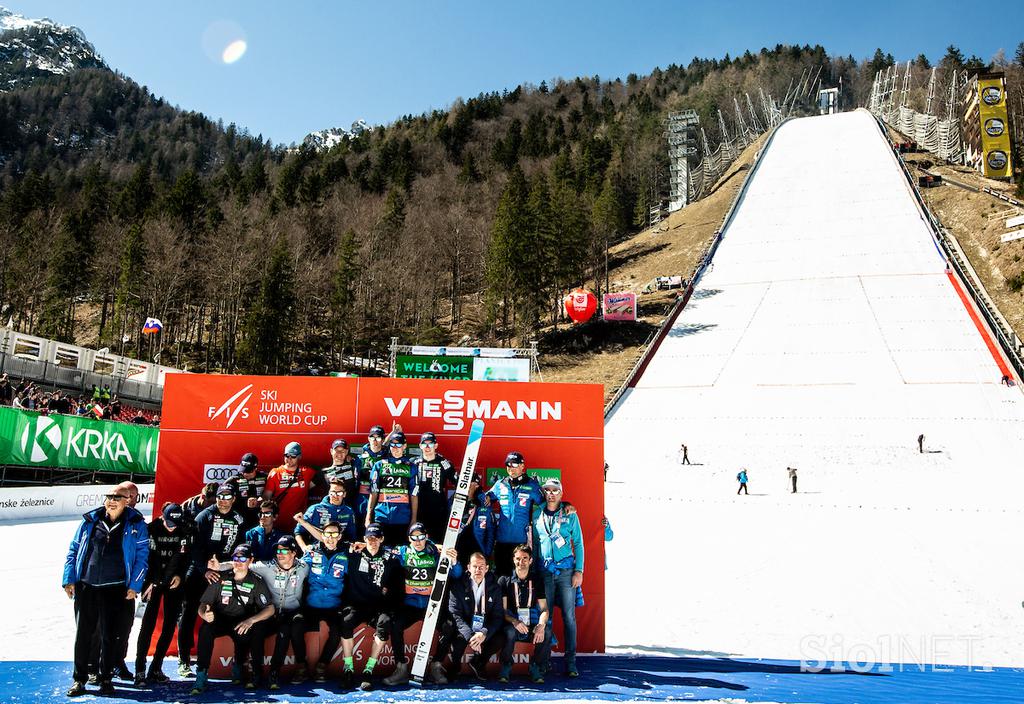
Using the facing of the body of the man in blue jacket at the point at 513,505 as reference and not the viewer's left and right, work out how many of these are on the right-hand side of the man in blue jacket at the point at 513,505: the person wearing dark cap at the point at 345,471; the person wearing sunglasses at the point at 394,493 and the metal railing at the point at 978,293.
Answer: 2

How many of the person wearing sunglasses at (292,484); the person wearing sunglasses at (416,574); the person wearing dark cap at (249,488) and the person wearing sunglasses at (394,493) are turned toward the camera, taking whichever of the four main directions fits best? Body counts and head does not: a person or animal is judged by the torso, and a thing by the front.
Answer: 4

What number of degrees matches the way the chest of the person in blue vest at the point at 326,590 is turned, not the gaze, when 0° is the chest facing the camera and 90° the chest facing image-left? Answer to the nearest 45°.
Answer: approximately 0°

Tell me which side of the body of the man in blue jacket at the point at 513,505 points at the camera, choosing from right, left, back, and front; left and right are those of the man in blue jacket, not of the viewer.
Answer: front

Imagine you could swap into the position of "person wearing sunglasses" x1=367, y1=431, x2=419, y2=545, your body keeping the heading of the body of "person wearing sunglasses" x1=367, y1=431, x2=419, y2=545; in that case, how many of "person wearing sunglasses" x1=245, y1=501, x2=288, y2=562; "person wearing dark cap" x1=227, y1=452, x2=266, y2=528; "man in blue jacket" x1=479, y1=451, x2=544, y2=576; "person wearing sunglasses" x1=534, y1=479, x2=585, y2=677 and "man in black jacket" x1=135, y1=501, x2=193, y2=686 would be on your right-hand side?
3

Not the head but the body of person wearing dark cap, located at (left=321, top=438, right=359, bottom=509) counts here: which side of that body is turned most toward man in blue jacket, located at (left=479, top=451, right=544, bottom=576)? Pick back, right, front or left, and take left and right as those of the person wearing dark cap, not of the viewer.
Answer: left

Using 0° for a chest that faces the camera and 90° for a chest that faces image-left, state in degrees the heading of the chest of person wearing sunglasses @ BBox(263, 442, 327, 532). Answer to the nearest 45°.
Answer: approximately 0°

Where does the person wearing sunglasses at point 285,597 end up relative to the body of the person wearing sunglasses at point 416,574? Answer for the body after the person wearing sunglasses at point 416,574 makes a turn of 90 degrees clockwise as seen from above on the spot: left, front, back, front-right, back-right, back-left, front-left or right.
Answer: front
